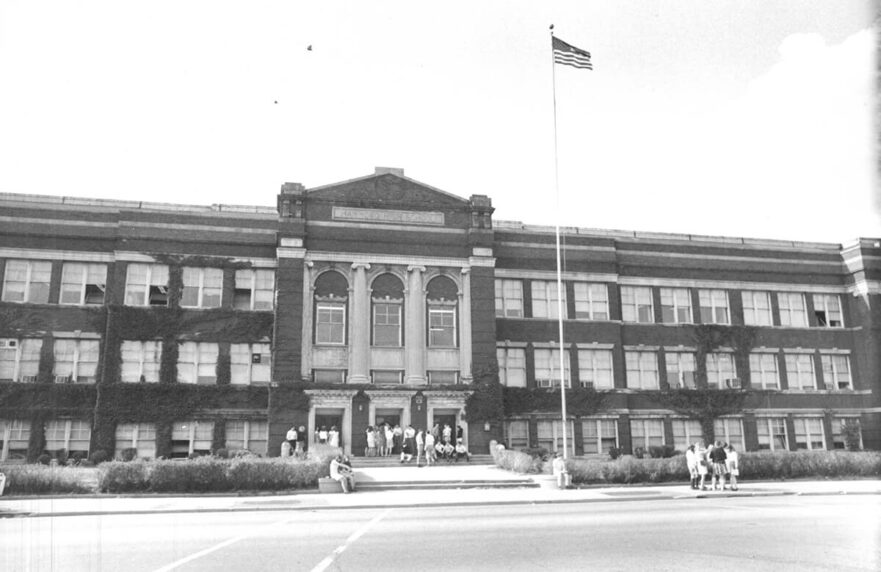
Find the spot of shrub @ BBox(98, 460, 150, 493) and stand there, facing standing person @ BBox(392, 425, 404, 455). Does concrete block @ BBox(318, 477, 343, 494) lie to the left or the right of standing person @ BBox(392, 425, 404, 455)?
right

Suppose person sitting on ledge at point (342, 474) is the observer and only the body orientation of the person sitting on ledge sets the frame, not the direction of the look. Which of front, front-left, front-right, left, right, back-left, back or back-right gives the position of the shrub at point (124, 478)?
back-right

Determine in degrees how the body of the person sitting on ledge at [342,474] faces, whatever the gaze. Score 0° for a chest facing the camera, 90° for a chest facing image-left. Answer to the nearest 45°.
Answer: approximately 315°

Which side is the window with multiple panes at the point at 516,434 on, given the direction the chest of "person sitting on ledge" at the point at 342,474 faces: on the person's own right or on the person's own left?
on the person's own left

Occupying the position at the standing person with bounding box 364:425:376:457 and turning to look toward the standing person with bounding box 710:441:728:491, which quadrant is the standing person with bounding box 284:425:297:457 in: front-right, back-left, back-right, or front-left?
back-right
